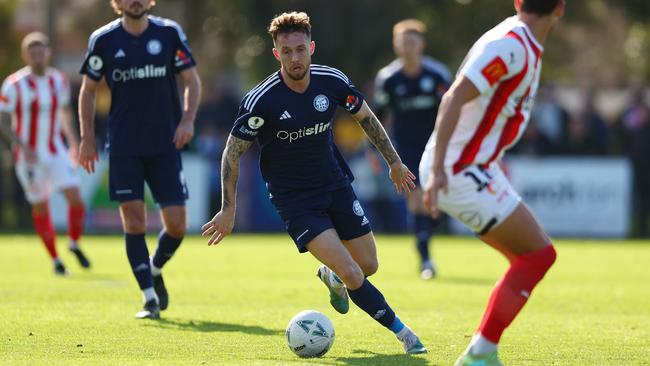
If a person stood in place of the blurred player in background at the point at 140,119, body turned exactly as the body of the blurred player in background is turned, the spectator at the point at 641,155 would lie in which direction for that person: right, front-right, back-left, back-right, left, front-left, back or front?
back-left

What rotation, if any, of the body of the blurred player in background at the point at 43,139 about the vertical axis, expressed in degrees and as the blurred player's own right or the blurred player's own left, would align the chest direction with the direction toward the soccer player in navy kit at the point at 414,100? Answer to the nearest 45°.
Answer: approximately 90° to the blurred player's own left

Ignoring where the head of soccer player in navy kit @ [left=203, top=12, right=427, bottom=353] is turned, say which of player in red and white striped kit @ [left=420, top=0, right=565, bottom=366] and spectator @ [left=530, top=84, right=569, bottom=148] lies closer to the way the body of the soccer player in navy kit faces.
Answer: the player in red and white striped kit

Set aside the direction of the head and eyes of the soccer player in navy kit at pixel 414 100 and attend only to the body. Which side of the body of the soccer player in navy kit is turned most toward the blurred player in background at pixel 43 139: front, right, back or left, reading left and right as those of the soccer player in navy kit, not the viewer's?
right

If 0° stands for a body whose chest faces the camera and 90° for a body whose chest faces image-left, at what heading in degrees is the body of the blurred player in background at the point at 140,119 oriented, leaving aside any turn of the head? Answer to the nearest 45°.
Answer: approximately 0°

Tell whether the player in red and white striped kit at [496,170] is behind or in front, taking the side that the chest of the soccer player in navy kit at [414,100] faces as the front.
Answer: in front

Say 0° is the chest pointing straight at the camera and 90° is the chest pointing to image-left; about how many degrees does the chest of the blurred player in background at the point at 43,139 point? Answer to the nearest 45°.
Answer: approximately 0°

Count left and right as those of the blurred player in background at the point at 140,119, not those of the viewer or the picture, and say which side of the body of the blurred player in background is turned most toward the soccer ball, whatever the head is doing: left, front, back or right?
front
